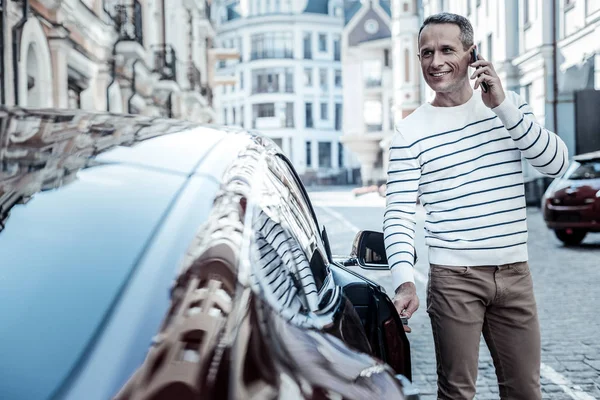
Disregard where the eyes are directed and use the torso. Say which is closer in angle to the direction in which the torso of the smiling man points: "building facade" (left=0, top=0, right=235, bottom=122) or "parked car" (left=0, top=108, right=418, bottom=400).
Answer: the parked car

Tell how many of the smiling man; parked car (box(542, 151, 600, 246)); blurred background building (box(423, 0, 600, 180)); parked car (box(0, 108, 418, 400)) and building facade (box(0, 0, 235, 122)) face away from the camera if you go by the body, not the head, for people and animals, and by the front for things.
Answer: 1

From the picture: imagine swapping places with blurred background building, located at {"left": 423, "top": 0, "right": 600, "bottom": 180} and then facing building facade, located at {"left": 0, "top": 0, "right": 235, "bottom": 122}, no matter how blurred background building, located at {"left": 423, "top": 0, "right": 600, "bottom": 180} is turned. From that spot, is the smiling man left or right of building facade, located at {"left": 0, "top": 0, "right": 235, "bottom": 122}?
left

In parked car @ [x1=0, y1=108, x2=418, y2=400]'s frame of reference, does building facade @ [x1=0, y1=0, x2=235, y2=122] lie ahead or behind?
ahead

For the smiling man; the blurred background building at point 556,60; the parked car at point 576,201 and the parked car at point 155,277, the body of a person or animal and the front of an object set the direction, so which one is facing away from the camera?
the parked car at point 155,277

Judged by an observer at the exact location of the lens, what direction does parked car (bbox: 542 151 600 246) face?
facing the viewer and to the left of the viewer

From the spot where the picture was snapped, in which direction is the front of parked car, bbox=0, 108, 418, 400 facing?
facing away from the viewer

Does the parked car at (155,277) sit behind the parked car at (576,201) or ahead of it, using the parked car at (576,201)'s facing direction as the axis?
ahead

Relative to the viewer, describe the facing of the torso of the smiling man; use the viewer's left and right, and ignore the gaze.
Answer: facing the viewer
